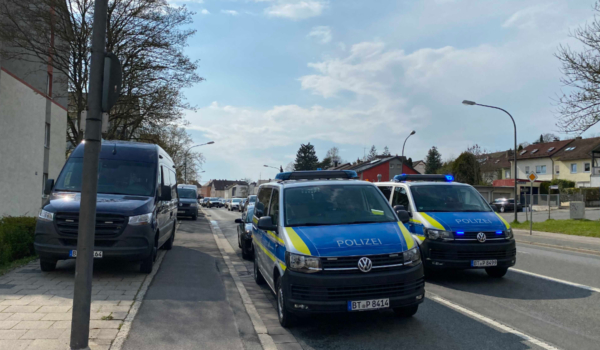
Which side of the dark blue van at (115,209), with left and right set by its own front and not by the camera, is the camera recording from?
front

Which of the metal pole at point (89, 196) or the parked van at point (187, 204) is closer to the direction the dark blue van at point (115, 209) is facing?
the metal pole

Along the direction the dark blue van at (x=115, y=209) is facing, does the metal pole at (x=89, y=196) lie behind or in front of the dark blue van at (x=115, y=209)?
in front

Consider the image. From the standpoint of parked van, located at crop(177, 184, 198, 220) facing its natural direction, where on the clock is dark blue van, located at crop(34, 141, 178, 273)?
The dark blue van is roughly at 12 o'clock from the parked van.

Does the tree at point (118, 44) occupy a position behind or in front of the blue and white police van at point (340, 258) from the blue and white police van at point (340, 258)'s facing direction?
behind

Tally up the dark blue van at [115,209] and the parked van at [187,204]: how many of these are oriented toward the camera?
2

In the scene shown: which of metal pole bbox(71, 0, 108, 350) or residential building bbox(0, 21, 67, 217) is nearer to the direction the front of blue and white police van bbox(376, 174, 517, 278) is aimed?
the metal pole

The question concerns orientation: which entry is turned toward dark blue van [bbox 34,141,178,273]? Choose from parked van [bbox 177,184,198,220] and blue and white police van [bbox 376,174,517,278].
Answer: the parked van

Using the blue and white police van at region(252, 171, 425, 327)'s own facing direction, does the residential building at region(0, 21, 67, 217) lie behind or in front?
behind

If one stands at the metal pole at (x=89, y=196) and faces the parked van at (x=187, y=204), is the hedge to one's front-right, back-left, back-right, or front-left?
front-left

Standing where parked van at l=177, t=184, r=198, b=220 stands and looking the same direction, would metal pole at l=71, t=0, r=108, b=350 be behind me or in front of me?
in front

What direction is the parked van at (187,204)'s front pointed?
toward the camera

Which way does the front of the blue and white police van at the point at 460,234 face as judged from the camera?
facing the viewer and to the right of the viewer
